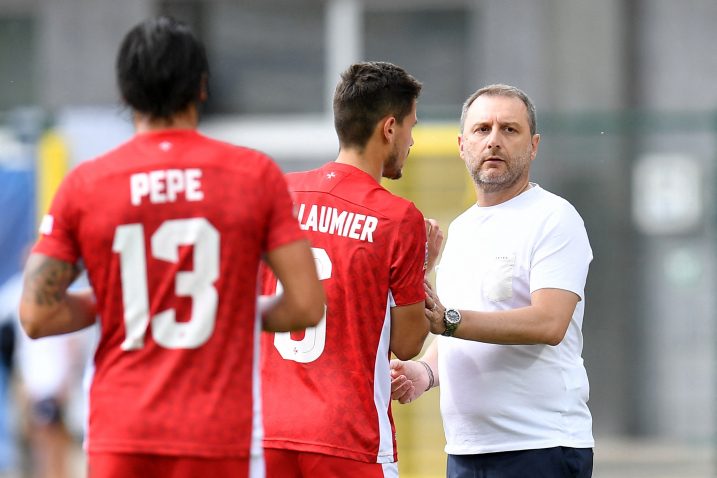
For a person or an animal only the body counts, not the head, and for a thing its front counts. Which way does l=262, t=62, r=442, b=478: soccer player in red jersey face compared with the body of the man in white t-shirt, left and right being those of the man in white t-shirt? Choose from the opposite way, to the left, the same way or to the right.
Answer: the opposite way

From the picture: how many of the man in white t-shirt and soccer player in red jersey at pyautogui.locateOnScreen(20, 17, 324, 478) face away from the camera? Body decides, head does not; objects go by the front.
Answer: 1

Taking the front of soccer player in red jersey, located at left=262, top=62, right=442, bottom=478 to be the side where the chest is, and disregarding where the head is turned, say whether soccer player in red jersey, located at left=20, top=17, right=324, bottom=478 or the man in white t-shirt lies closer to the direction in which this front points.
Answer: the man in white t-shirt

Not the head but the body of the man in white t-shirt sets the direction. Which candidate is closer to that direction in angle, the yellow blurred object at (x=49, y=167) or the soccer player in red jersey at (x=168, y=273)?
the soccer player in red jersey

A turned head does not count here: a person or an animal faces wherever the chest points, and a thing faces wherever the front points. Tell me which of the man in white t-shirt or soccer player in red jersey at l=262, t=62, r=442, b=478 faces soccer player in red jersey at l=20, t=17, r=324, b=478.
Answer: the man in white t-shirt

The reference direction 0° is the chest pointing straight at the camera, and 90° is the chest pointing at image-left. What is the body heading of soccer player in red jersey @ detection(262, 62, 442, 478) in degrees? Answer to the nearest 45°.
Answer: approximately 225°

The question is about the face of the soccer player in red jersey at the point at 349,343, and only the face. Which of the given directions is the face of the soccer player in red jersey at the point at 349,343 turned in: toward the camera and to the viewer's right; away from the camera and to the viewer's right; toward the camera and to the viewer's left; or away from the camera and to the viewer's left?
away from the camera and to the viewer's right

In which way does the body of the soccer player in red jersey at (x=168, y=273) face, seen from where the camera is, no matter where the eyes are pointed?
away from the camera

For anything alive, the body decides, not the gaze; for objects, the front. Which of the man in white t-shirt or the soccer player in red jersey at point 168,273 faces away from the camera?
the soccer player in red jersey

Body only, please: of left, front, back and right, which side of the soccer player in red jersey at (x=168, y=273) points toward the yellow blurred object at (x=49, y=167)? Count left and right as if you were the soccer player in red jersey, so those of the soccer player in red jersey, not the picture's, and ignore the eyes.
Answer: front

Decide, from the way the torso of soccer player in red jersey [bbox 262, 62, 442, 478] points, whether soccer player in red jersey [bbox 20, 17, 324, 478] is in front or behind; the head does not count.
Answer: behind

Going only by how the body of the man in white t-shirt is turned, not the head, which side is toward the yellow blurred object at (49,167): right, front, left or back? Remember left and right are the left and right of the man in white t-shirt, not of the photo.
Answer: right

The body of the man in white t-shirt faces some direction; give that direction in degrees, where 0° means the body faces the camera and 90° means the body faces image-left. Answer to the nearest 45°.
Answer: approximately 45°

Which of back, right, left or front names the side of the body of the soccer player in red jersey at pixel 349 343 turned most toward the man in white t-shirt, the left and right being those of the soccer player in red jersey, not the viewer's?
front
